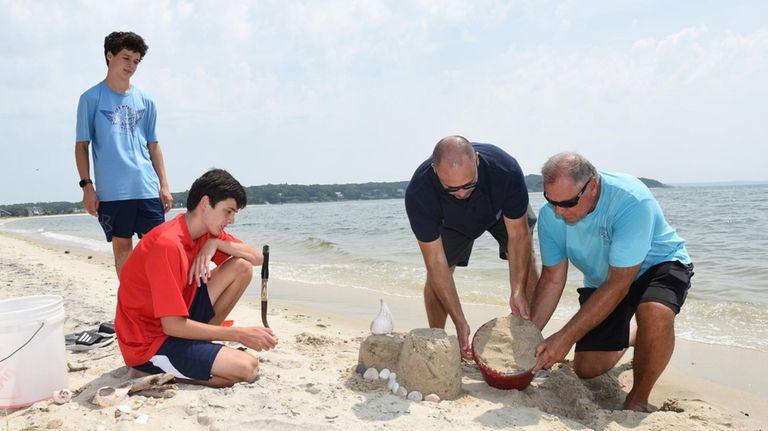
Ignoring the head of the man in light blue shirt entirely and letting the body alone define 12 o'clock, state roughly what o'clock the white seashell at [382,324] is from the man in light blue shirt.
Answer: The white seashell is roughly at 1 o'clock from the man in light blue shirt.

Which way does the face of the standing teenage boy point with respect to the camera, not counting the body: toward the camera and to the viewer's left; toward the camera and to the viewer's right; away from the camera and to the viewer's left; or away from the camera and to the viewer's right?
toward the camera and to the viewer's right

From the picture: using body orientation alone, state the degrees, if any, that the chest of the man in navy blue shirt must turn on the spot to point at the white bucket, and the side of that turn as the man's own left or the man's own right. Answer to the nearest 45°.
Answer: approximately 45° to the man's own right

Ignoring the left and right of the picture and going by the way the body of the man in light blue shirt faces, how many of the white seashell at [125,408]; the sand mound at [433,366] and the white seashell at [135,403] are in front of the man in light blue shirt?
3

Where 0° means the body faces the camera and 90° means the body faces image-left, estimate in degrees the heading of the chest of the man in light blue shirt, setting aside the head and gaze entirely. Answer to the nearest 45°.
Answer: approximately 45°

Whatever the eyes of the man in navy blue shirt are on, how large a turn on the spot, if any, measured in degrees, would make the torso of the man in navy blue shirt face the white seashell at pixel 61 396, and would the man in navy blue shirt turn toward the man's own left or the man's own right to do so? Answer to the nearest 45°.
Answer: approximately 45° to the man's own right
